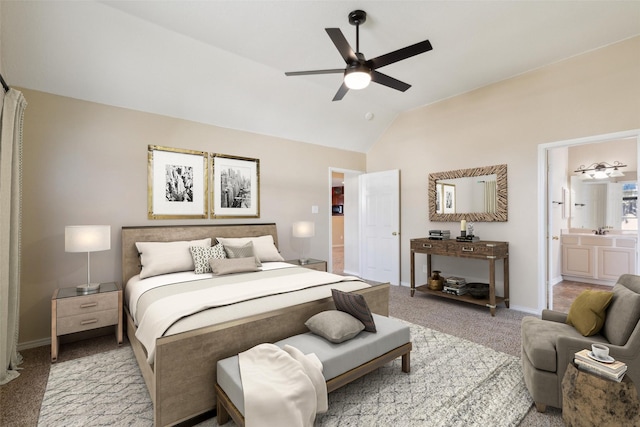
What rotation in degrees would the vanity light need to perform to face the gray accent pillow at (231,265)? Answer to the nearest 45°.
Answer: approximately 45° to its right

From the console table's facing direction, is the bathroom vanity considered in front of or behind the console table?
behind

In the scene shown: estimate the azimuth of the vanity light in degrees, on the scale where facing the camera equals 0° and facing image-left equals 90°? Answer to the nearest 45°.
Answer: approximately 0°

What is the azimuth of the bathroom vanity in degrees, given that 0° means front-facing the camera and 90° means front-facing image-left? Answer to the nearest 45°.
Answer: approximately 0°

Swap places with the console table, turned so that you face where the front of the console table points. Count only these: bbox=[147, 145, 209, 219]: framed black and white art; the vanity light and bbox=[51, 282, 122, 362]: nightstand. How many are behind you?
1

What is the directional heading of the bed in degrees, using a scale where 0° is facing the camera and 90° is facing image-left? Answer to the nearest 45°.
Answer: approximately 315°

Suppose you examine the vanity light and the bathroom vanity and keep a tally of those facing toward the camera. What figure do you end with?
2

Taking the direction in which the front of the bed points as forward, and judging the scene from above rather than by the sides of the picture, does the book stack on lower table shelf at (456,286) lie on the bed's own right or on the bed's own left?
on the bed's own left

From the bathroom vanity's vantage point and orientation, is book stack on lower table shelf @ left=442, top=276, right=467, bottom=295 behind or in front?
in front

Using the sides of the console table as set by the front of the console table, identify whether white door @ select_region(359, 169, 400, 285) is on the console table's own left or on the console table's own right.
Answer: on the console table's own right
